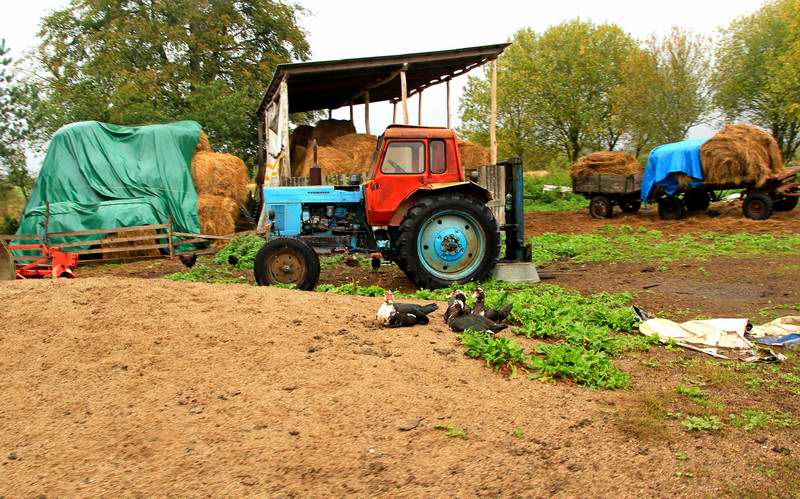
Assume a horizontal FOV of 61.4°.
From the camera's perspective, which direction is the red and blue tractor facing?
to the viewer's left

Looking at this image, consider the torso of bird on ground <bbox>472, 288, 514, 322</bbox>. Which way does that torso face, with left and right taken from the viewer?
facing to the left of the viewer

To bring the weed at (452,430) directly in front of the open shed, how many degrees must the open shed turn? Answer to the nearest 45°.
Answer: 0° — it already faces it

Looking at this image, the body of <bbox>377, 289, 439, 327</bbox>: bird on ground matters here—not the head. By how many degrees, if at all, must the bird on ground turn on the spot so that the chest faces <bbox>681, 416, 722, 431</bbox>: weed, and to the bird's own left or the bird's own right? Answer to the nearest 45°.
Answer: approximately 135° to the bird's own left

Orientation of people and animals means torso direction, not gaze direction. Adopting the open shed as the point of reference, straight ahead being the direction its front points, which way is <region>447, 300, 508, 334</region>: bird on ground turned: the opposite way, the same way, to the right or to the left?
to the right

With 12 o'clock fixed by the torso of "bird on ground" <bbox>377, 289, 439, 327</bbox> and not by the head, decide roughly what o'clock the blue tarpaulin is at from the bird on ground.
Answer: The blue tarpaulin is roughly at 4 o'clock from the bird on ground.

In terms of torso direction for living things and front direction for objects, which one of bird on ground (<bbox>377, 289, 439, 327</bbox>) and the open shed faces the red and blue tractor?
the open shed

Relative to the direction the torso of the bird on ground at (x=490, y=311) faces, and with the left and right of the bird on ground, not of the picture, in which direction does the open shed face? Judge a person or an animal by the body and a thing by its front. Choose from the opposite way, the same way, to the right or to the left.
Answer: to the left

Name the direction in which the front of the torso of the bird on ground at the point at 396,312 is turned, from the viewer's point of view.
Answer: to the viewer's left

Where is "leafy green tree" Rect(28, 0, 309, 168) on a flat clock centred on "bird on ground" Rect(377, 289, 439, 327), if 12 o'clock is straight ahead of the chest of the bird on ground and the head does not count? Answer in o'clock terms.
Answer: The leafy green tree is roughly at 2 o'clock from the bird on ground.

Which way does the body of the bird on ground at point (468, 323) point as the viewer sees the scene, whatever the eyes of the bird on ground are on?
to the viewer's left
